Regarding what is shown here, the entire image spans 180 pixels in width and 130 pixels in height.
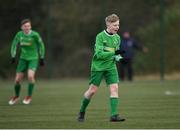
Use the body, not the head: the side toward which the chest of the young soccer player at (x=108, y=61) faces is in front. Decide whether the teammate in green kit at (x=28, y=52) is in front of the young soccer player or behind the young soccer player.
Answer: behind

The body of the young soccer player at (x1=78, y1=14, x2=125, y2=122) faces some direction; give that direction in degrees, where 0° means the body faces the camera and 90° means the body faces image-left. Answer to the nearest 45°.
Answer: approximately 315°
